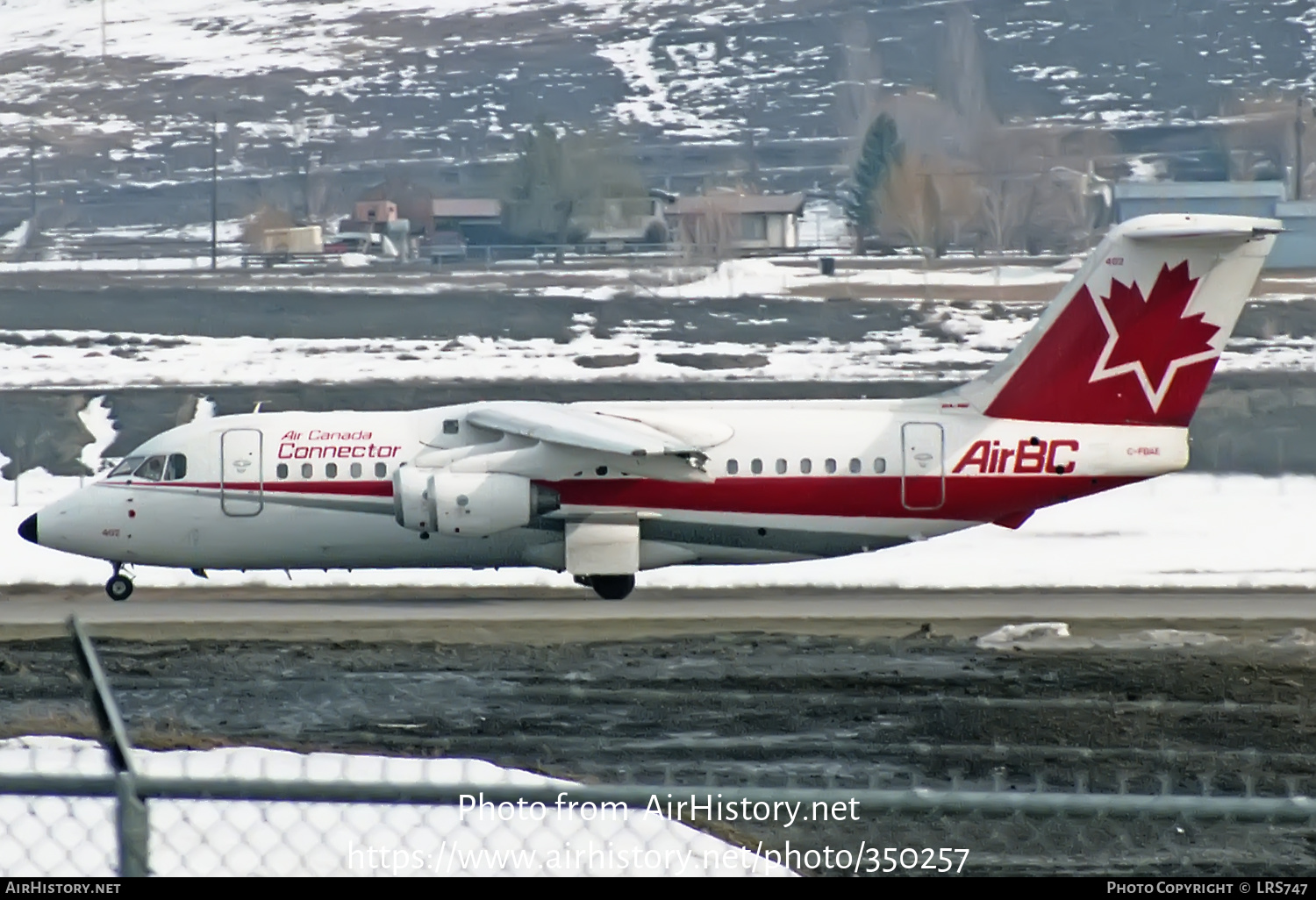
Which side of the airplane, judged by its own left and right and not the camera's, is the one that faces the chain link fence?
left

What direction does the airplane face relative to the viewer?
to the viewer's left

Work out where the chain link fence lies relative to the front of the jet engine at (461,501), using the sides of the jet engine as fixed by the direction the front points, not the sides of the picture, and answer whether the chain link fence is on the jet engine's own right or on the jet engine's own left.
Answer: on the jet engine's own left

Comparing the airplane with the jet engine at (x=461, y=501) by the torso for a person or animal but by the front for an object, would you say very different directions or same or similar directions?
same or similar directions

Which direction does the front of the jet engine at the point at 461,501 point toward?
to the viewer's left
